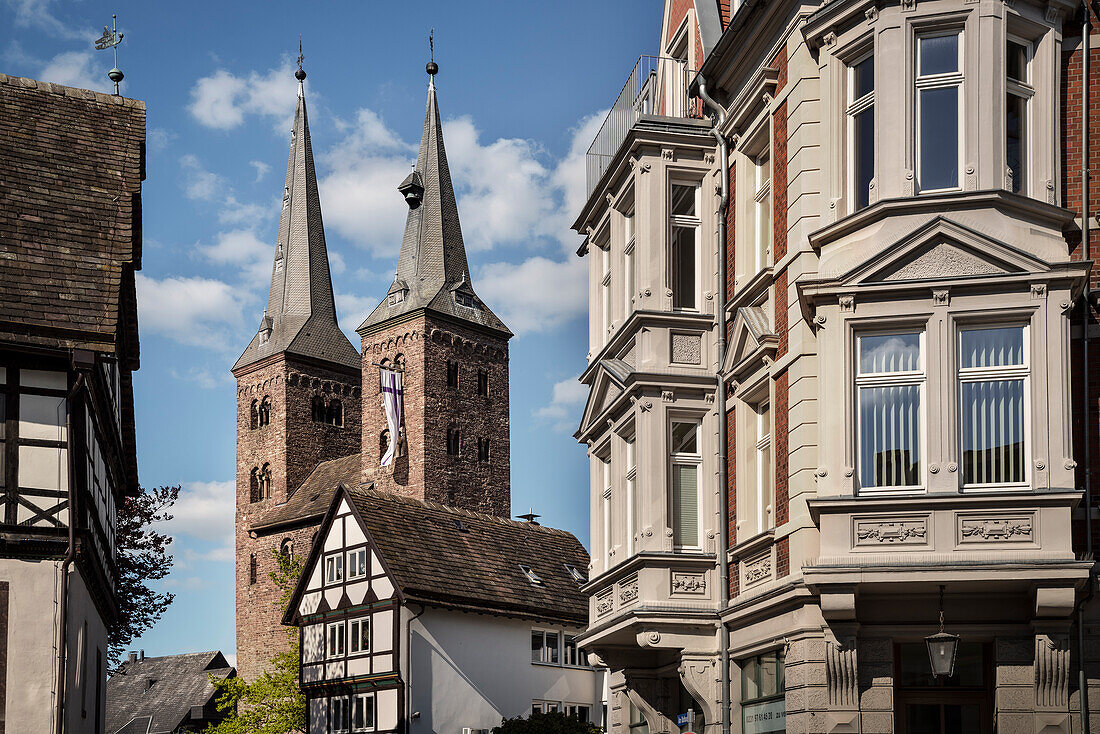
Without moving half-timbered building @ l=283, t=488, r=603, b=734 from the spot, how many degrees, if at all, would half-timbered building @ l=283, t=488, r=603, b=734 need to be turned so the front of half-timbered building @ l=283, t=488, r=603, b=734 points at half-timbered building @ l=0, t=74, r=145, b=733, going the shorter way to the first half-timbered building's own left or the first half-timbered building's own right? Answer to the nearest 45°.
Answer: approximately 45° to the first half-timbered building's own left

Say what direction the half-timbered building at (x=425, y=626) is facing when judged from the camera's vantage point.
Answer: facing the viewer and to the left of the viewer

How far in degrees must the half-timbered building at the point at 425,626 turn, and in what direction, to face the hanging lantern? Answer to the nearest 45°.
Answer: approximately 45° to its left
